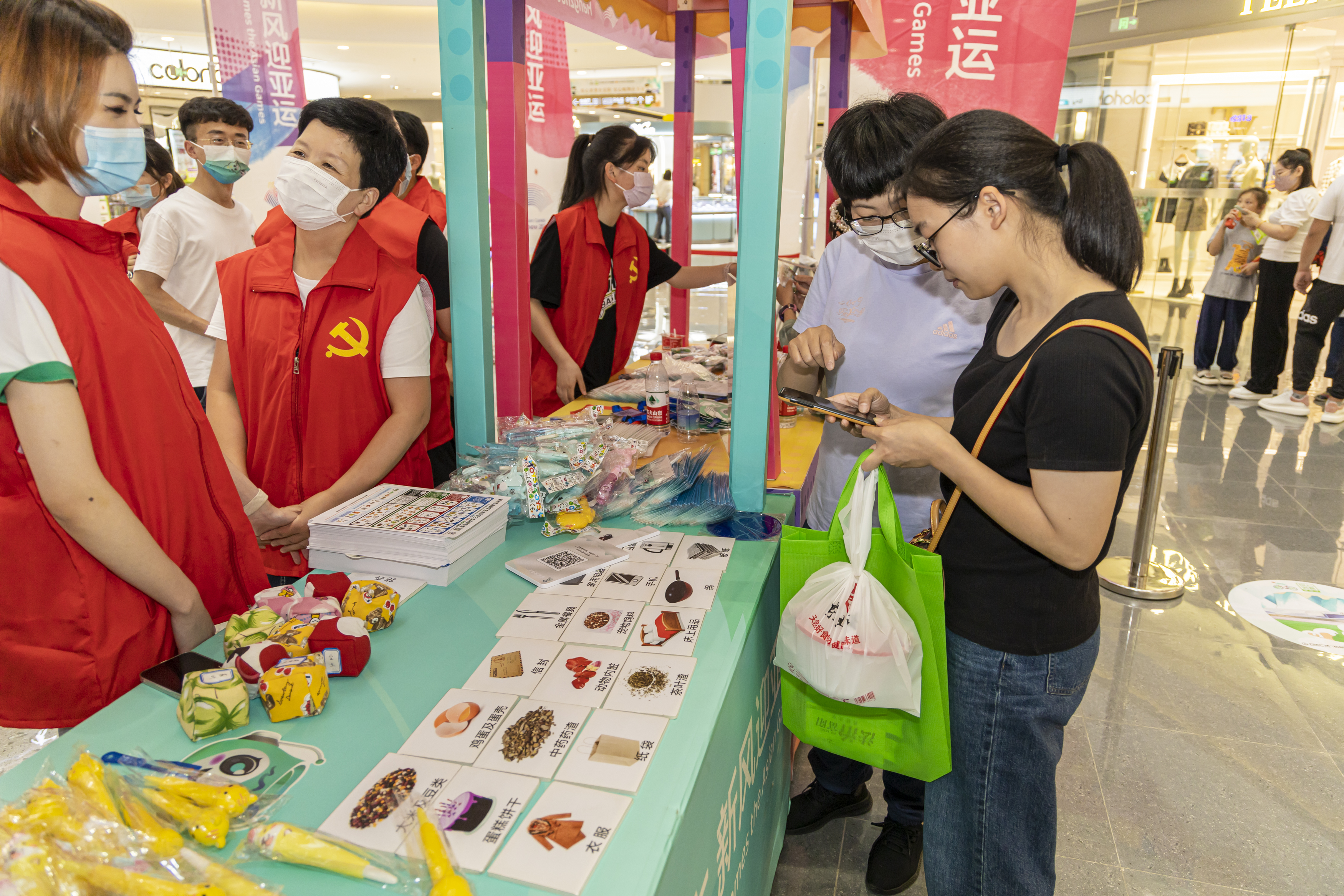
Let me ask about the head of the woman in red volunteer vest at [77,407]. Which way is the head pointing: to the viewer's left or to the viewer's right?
to the viewer's right

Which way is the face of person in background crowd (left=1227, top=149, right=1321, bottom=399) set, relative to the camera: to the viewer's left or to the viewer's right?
to the viewer's left

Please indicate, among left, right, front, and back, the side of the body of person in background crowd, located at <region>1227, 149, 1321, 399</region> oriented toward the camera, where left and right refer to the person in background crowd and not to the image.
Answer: left

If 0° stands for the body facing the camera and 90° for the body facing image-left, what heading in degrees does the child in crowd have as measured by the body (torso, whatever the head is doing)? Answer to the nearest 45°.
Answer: approximately 0°

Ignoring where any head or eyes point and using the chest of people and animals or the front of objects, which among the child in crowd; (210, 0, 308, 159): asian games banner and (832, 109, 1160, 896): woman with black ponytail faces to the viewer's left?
the woman with black ponytail

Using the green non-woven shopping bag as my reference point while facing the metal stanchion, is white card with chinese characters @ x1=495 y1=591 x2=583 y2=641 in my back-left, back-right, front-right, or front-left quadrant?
back-left

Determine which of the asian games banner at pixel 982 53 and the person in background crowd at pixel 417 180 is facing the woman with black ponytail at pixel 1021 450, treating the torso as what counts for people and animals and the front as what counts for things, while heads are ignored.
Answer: the asian games banner

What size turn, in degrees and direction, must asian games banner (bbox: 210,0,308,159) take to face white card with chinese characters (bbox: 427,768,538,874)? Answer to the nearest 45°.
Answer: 0° — it already faces it

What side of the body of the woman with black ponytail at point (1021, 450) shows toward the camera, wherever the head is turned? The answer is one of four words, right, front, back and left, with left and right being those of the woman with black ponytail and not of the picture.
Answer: left
